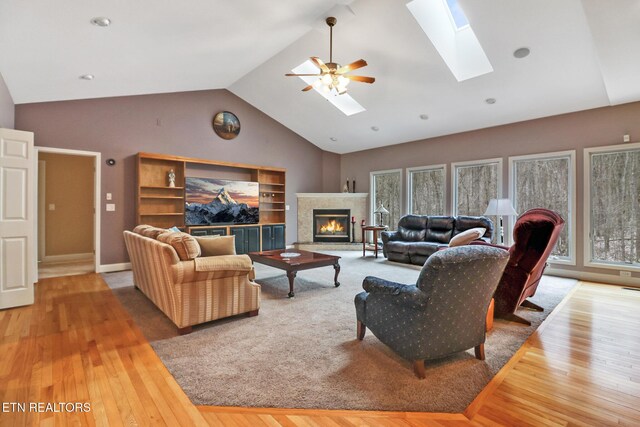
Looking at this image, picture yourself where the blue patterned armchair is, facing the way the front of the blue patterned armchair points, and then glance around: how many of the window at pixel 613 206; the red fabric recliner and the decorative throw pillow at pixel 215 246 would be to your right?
2

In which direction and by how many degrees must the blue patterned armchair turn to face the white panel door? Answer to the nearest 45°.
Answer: approximately 45° to its left

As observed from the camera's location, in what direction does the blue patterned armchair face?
facing away from the viewer and to the left of the viewer

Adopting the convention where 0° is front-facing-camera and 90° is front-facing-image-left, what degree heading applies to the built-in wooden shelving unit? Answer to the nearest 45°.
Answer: approximately 315°

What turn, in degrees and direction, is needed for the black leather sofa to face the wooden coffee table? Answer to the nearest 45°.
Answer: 0° — it already faces it

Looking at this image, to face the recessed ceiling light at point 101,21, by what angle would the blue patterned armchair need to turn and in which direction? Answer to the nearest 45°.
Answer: approximately 45° to its left

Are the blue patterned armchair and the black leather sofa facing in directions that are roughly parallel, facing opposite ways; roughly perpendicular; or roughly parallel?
roughly perpendicular
